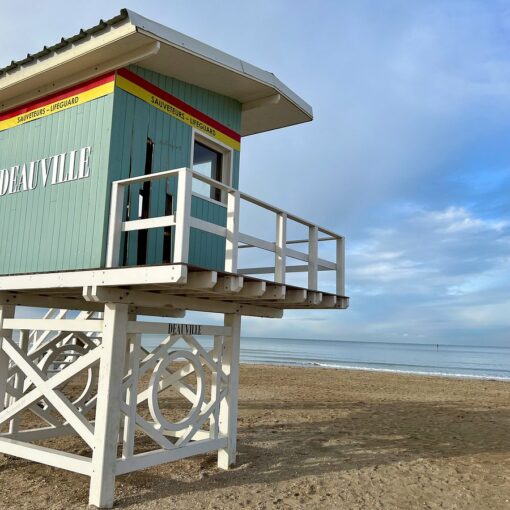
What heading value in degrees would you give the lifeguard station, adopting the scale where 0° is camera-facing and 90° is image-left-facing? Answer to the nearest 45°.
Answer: approximately 315°
